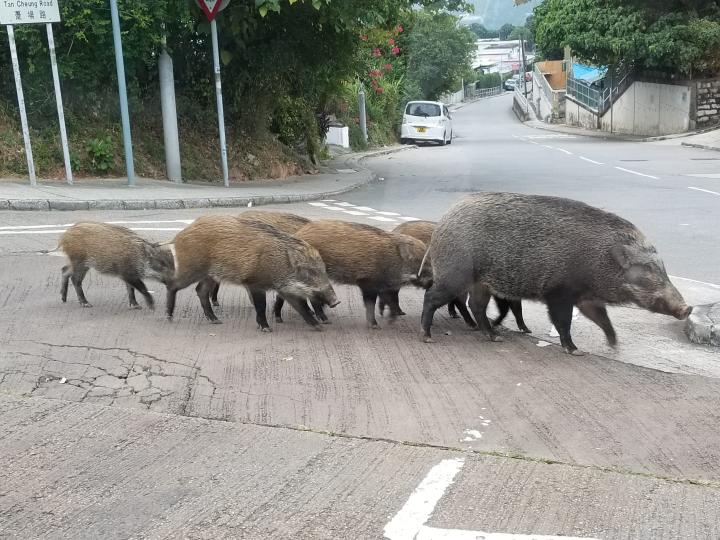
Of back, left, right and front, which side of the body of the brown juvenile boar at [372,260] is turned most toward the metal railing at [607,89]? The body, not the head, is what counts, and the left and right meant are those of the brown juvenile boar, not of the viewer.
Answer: left

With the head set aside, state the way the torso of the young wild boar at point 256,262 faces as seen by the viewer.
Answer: to the viewer's right

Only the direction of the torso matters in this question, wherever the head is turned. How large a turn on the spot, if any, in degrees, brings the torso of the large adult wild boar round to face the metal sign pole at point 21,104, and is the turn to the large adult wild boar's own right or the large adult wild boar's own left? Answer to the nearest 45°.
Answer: approximately 135° to the large adult wild boar's own left

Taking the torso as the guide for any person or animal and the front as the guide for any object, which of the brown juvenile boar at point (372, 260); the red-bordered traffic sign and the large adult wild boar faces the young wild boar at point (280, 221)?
the red-bordered traffic sign

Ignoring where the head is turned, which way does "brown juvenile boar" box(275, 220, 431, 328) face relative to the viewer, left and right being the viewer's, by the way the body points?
facing to the right of the viewer

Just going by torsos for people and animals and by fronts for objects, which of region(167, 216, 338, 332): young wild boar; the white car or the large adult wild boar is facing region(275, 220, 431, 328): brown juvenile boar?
the young wild boar

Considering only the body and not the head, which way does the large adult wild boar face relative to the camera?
to the viewer's right

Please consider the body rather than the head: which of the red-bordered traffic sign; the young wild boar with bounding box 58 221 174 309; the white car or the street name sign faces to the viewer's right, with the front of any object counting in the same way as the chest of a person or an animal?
the young wild boar

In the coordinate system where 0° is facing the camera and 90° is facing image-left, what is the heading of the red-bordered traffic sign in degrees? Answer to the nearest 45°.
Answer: approximately 0°

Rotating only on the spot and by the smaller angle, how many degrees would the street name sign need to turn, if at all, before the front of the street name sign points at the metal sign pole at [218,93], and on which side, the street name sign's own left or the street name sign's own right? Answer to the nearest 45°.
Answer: approximately 90° to the street name sign's own left

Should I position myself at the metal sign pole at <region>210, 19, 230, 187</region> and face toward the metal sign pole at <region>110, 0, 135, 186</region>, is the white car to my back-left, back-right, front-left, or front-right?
back-right

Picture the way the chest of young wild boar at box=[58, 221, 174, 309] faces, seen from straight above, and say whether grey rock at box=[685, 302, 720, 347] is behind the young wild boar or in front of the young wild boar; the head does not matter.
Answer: in front
